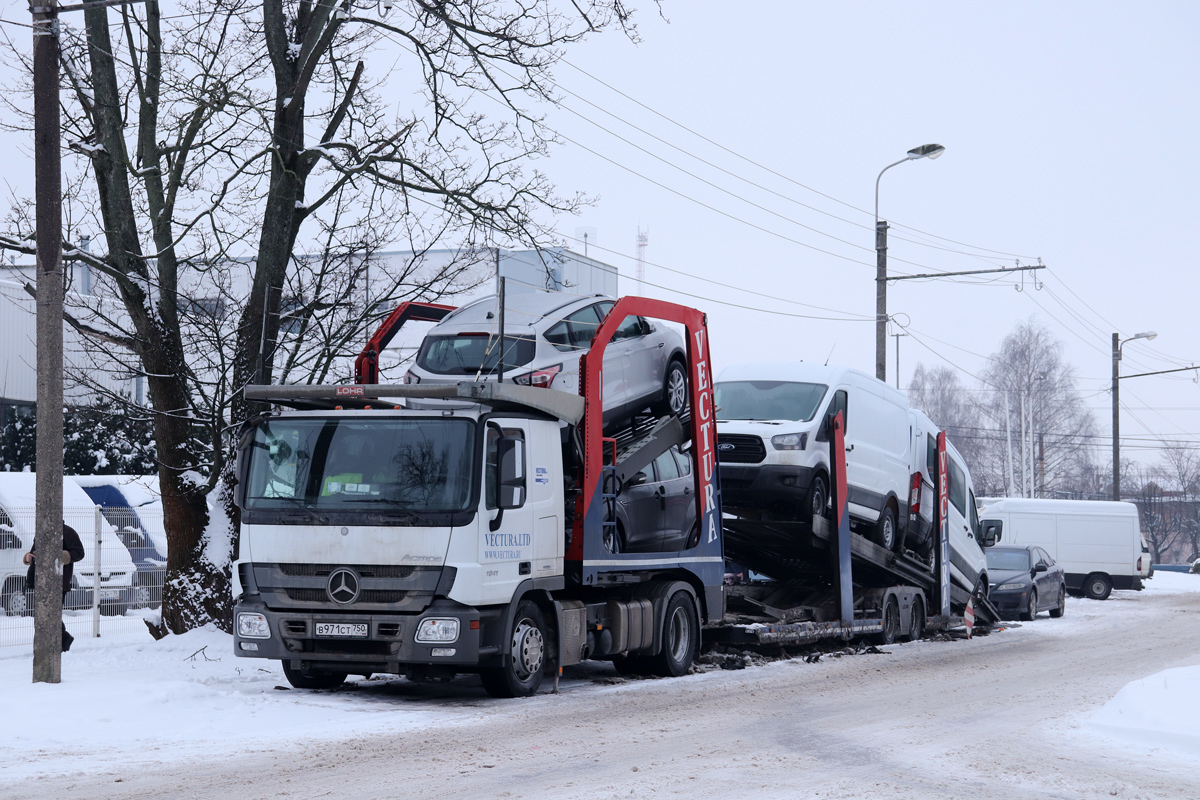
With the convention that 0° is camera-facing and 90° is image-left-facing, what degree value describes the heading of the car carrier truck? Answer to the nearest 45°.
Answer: approximately 45°

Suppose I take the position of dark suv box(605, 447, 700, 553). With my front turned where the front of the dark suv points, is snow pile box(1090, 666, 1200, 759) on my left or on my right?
on my left

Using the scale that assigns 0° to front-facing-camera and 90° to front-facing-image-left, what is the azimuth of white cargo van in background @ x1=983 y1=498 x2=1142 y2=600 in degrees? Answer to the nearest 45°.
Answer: approximately 90°

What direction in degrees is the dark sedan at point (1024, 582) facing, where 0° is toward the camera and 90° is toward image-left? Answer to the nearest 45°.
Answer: approximately 45°

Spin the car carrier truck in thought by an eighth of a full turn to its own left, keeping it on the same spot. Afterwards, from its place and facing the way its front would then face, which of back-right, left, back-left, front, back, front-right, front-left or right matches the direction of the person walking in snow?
back-right

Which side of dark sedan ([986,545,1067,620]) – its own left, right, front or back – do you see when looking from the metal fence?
front

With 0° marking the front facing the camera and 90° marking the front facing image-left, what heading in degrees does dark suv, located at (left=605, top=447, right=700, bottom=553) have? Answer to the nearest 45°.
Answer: approximately 45°

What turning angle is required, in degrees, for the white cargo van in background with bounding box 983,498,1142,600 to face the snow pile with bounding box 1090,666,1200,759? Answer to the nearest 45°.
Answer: approximately 90° to its left
